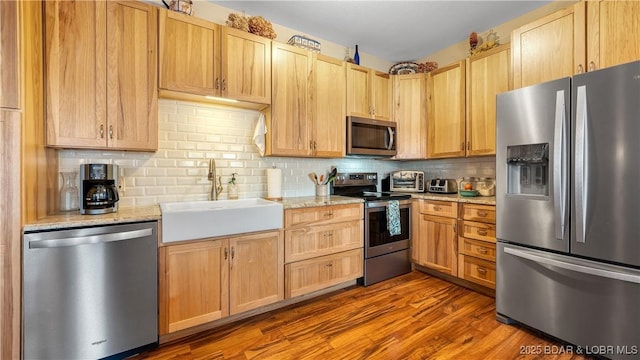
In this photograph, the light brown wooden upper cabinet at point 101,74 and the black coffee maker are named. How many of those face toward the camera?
2

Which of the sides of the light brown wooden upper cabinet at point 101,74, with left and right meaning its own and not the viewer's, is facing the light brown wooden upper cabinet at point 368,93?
left

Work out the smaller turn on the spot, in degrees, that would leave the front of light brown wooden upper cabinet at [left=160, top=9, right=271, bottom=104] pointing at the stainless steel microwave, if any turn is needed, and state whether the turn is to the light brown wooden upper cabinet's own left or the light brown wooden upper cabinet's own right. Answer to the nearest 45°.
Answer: approximately 45° to the light brown wooden upper cabinet's own left

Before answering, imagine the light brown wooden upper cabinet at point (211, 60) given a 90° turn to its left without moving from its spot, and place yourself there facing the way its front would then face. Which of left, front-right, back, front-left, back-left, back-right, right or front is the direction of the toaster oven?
front-right

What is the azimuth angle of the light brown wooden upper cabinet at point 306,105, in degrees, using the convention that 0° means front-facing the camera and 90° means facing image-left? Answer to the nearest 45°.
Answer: approximately 315°

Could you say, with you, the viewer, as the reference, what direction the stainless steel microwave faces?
facing the viewer and to the right of the viewer

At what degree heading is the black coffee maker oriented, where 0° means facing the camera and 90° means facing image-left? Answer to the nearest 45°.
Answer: approximately 0°

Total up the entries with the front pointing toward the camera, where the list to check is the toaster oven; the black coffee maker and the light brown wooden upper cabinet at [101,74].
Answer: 3

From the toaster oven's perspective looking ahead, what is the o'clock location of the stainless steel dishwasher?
The stainless steel dishwasher is roughly at 1 o'clock from the toaster oven.

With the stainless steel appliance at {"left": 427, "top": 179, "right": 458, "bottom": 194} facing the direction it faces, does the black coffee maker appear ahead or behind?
ahead

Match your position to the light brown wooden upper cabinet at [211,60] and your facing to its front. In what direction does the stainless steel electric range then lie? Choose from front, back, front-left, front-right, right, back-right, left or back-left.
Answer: front-left

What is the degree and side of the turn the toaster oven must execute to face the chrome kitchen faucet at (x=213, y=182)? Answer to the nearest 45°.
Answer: approximately 45° to its right

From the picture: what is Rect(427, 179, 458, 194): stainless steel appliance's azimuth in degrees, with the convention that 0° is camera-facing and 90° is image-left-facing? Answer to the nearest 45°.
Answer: approximately 45°

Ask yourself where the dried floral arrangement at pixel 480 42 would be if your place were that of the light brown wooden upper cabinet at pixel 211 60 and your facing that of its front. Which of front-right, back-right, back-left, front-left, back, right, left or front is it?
front-left
